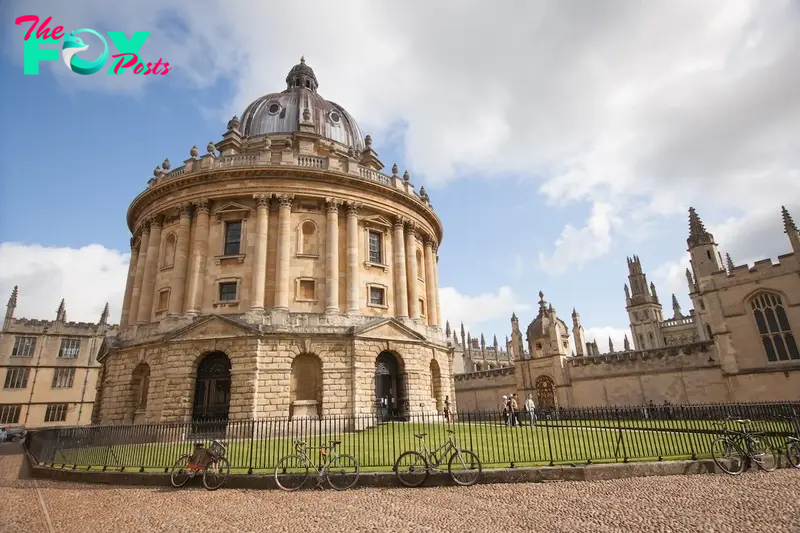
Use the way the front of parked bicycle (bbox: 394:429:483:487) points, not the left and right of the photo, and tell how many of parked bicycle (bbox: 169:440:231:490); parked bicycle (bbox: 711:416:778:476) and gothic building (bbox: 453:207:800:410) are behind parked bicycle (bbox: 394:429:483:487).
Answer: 1

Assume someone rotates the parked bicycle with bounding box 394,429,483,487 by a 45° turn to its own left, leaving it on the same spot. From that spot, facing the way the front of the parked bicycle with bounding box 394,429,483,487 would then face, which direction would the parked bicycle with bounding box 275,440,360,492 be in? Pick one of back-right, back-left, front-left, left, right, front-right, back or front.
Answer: back-left

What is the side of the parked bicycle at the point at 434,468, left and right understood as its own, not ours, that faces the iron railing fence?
left

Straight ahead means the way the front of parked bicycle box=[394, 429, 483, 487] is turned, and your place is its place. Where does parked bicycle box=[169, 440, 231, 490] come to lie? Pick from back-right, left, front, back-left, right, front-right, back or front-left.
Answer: back

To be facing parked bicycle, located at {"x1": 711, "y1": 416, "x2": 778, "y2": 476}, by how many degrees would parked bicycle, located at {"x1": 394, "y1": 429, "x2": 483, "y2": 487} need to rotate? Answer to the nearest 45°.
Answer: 0° — it already faces it

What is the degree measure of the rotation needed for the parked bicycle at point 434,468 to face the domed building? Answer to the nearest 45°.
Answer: approximately 135° to its left

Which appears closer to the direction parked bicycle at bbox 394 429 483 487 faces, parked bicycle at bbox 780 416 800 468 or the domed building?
the parked bicycle

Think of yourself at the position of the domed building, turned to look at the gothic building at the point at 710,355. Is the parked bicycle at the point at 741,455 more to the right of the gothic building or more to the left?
right

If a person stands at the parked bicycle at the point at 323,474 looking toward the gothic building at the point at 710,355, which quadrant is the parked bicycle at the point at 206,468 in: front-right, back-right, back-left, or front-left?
back-left

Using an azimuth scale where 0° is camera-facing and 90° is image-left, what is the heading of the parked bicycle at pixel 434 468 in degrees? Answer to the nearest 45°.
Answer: approximately 270°
